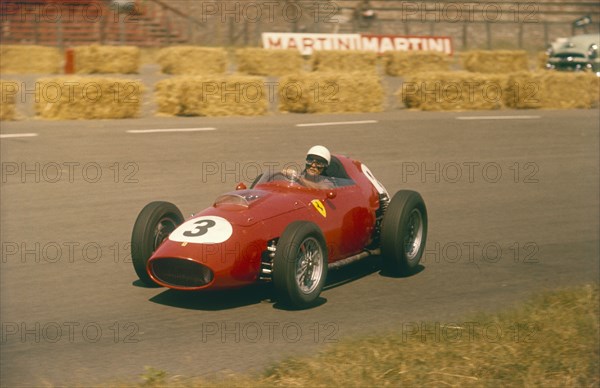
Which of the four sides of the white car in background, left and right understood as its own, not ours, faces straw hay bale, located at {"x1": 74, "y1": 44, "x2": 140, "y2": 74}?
right

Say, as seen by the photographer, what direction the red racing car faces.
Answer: facing the viewer and to the left of the viewer

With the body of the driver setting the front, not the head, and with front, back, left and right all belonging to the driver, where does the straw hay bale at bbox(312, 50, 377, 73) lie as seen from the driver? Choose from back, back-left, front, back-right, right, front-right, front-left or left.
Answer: back-right

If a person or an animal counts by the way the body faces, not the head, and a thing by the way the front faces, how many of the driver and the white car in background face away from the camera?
0

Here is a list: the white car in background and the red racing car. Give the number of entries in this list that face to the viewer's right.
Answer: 0

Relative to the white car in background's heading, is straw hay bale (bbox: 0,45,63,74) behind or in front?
in front

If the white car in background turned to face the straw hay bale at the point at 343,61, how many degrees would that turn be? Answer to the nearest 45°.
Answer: approximately 45° to its right
